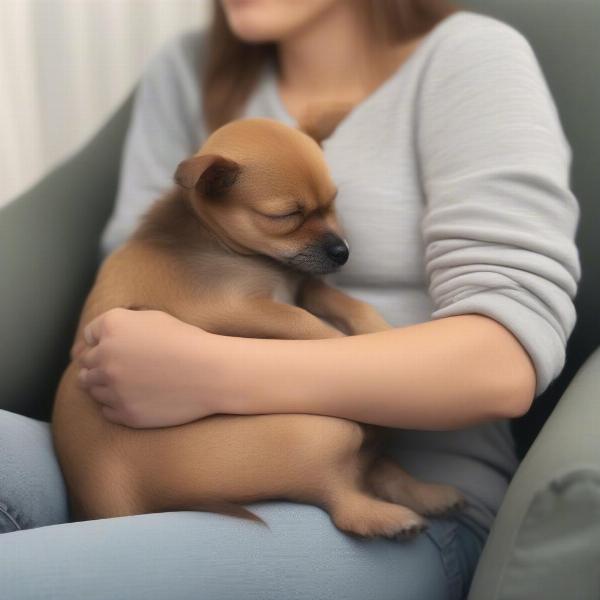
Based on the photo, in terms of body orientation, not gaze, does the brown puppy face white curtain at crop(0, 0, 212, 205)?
no

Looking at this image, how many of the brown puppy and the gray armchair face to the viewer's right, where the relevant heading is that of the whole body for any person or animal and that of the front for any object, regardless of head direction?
1

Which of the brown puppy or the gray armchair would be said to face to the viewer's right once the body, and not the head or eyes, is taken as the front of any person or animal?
the brown puppy

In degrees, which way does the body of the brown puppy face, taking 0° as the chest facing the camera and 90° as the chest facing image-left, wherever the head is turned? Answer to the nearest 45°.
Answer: approximately 270°

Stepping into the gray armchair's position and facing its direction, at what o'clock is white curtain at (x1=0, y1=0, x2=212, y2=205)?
The white curtain is roughly at 4 o'clock from the gray armchair.

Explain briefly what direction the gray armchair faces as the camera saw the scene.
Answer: facing the viewer and to the left of the viewer
